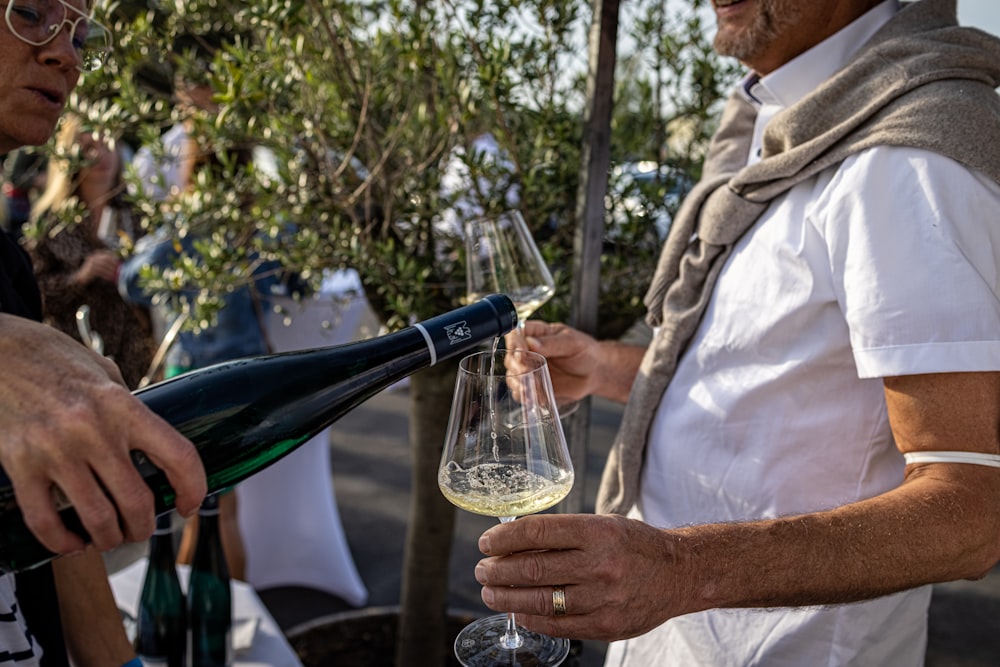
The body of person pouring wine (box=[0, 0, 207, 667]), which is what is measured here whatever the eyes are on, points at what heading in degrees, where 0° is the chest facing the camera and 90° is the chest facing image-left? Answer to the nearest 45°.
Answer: approximately 315°
